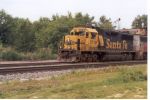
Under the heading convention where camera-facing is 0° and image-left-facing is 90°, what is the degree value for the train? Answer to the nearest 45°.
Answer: approximately 45°

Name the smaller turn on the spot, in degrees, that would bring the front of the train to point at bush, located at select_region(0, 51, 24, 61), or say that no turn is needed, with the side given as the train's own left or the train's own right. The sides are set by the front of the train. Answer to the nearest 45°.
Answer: approximately 45° to the train's own right

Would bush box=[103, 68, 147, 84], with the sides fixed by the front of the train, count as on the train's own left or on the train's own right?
on the train's own left
